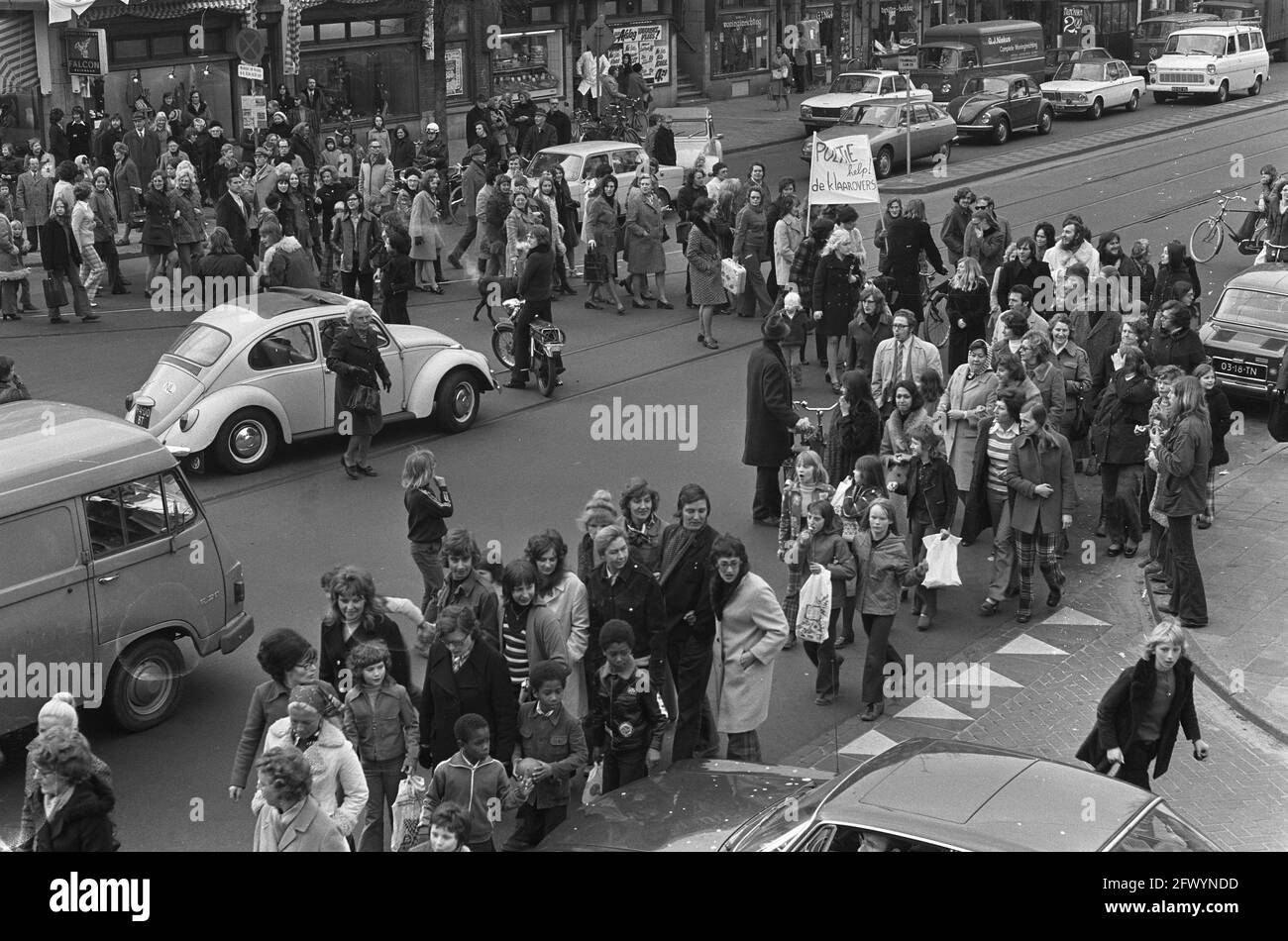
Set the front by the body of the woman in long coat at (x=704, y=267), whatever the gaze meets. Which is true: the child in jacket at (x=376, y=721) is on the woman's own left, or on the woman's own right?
on the woman's own right

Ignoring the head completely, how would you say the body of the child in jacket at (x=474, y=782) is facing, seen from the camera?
toward the camera

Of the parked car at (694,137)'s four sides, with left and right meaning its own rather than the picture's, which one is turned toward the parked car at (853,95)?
back

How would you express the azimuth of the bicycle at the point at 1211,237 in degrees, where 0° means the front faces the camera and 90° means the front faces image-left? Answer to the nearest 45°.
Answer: approximately 90°

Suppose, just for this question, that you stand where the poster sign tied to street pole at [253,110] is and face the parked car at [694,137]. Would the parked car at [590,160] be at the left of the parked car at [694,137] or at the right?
right

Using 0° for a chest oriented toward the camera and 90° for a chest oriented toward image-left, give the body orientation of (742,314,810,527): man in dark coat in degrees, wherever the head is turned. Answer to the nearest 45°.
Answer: approximately 225°

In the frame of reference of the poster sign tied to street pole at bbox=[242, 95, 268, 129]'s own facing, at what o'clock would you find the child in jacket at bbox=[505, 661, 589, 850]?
The child in jacket is roughly at 12 o'clock from the poster sign tied to street pole.

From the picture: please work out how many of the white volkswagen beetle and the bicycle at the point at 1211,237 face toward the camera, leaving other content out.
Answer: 0
